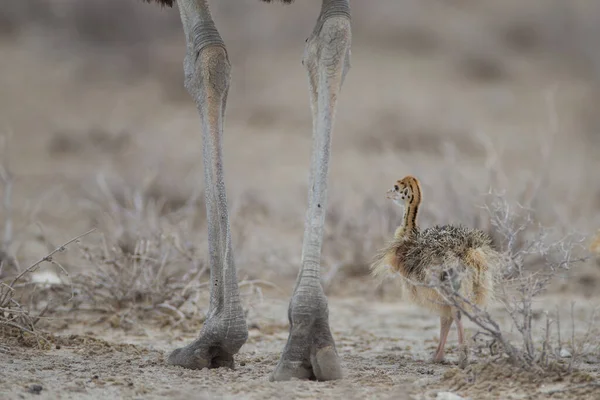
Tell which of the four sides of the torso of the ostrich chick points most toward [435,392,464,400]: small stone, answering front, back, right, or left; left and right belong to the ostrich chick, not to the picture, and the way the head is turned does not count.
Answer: left

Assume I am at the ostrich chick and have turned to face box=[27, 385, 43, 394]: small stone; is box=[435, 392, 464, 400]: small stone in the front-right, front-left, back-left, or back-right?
front-left

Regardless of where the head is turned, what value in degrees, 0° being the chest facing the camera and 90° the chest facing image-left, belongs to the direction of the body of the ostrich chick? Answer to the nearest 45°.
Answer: approximately 90°

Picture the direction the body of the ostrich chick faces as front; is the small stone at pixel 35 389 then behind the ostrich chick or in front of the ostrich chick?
in front

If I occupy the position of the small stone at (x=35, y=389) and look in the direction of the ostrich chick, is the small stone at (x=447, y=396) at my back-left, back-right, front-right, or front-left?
front-right
